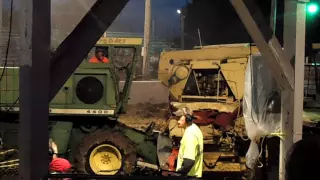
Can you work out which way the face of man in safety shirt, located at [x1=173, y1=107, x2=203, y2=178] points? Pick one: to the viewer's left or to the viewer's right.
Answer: to the viewer's left

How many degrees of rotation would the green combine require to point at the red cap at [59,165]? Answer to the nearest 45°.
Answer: approximately 90° to its right

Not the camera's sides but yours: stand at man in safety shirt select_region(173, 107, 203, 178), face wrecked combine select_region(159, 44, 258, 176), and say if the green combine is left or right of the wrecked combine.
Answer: left

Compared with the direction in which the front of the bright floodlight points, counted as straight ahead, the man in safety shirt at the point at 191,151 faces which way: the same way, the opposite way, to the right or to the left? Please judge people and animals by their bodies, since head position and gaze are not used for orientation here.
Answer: to the right

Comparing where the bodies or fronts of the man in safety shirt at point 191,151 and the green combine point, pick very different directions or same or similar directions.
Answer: very different directions

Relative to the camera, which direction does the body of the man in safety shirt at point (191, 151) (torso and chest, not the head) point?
to the viewer's left

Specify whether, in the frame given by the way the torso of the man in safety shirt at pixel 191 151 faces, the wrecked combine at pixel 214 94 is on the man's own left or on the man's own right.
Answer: on the man's own right

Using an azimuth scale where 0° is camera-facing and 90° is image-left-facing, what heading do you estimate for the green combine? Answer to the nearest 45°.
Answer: approximately 270°

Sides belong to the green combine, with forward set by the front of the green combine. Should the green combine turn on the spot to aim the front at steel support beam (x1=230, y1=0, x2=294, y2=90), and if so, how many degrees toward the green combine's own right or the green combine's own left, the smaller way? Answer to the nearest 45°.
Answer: approximately 90° to the green combine's own right
